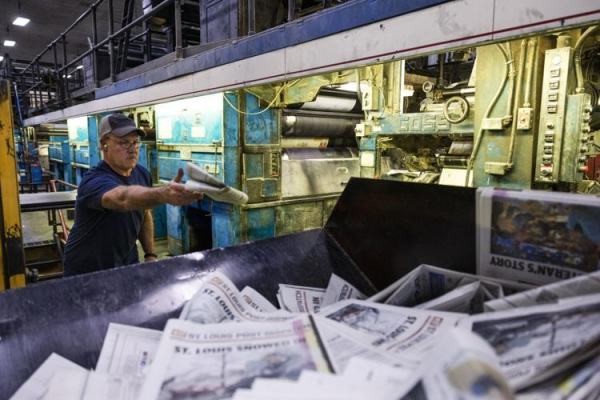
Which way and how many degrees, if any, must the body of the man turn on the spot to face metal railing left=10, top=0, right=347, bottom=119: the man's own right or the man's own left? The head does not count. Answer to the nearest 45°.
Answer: approximately 135° to the man's own left

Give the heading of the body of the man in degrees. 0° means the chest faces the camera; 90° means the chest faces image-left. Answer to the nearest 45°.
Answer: approximately 315°

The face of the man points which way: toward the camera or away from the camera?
toward the camera

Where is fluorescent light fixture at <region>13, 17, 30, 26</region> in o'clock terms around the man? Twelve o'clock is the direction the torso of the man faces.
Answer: The fluorescent light fixture is roughly at 7 o'clock from the man.
